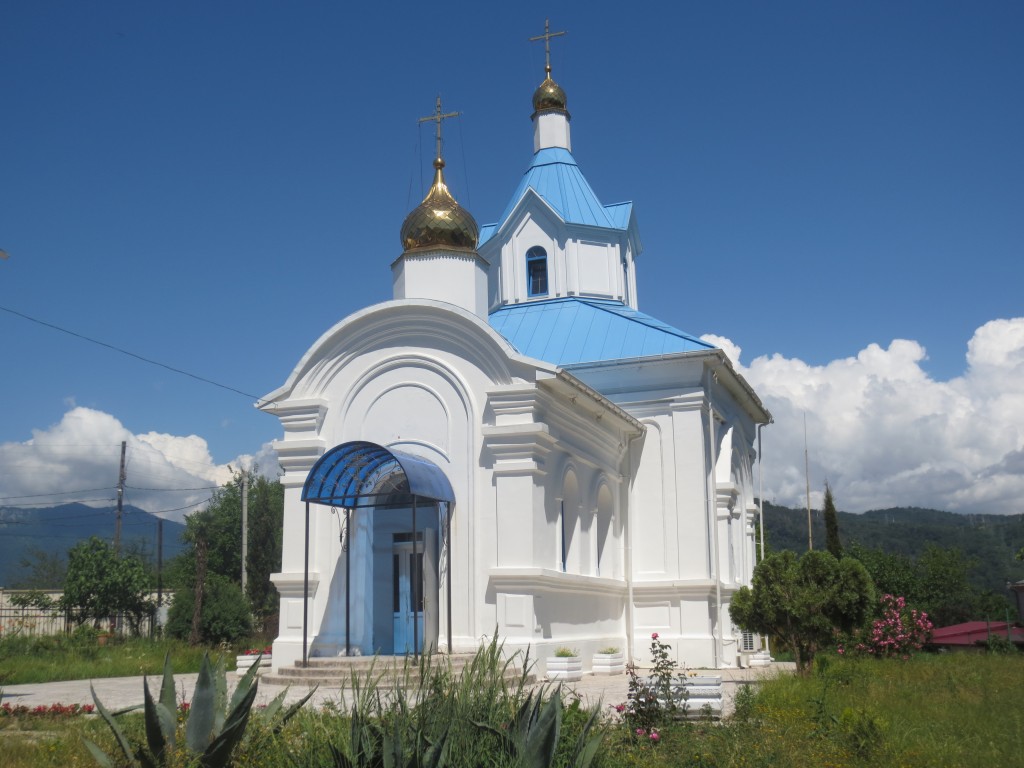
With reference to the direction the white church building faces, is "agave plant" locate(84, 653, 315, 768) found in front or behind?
in front

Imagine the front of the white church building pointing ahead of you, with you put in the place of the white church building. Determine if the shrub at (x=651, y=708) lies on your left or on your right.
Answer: on your left

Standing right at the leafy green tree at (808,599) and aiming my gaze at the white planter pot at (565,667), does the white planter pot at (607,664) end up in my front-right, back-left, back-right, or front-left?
front-right

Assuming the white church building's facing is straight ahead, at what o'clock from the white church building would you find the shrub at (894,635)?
The shrub is roughly at 7 o'clock from the white church building.

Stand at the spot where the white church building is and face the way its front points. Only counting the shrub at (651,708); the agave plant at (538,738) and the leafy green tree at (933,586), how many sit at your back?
1

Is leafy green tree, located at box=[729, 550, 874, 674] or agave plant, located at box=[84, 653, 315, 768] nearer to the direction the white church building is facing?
the agave plant

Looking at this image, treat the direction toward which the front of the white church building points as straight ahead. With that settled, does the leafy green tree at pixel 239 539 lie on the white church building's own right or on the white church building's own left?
on the white church building's own right

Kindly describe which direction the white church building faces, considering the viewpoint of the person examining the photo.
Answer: facing the viewer and to the left of the viewer

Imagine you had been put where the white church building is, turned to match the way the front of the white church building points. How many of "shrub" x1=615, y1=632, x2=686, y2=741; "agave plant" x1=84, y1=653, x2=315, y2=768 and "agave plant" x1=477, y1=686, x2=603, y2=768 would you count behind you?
0

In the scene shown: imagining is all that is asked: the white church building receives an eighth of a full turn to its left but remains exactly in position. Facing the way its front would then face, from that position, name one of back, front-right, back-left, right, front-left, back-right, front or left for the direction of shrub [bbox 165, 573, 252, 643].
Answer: back-right

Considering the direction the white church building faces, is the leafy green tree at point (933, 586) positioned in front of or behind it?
behind

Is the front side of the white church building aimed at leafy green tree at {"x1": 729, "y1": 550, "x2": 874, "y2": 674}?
no

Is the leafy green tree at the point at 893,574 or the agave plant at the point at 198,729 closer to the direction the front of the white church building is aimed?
the agave plant
